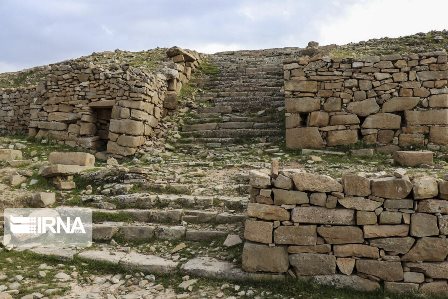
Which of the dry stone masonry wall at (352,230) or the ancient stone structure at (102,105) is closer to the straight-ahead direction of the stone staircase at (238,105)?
the dry stone masonry wall

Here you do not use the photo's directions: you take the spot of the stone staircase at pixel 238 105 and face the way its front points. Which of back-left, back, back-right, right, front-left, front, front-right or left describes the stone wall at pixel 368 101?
front-left

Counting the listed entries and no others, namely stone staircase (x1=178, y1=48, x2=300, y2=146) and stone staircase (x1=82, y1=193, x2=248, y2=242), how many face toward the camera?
2

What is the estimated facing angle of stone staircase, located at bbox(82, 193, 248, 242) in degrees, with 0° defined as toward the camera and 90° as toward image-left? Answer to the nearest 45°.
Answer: approximately 0°

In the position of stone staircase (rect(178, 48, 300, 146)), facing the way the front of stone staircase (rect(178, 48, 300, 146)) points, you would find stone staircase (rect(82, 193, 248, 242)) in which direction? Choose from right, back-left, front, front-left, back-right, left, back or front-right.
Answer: front

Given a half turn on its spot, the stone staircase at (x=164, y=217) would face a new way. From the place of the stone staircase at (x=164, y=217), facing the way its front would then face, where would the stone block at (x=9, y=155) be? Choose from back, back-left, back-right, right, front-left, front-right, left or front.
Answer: front-left

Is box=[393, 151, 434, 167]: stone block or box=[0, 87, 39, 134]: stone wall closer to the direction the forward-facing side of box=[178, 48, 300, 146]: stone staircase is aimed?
the stone block

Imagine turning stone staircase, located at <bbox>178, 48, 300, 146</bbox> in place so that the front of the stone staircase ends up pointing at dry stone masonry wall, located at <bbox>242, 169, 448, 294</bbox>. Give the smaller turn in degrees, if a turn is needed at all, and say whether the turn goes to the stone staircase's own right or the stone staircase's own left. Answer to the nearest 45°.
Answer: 0° — it already faces it

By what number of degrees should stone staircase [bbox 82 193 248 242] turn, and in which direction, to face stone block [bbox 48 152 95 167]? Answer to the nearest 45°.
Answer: approximately 135° to its right

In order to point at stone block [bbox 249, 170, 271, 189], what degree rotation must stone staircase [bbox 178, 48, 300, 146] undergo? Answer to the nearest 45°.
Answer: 0° — it already faces it

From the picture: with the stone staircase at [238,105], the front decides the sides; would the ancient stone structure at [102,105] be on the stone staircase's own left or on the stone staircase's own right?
on the stone staircase's own right

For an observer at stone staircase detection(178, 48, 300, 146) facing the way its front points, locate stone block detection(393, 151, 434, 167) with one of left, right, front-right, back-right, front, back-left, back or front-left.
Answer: front-left

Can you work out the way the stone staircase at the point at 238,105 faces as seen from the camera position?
facing the viewer
